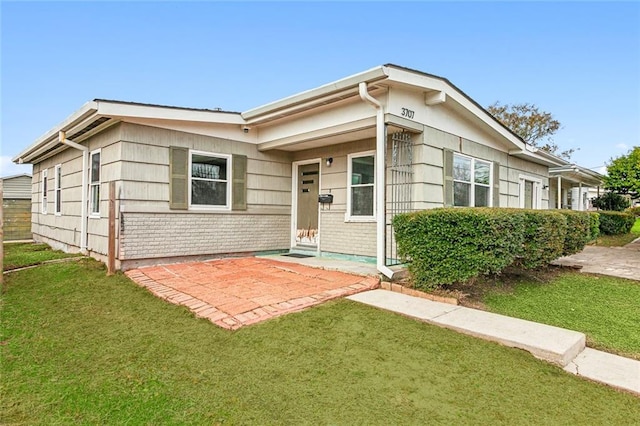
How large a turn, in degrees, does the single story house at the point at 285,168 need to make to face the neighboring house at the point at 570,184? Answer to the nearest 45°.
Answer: approximately 90° to its left

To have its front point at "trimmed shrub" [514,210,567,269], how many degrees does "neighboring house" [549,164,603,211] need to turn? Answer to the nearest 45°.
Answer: approximately 45° to its right

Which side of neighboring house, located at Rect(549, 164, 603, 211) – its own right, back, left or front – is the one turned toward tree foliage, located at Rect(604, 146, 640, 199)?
left

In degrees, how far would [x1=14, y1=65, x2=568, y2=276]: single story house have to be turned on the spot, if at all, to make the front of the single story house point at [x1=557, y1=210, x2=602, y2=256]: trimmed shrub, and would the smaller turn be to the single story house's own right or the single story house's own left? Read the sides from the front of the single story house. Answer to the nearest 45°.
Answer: approximately 45° to the single story house's own left

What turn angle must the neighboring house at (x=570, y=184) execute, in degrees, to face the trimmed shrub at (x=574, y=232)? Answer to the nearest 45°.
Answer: approximately 45° to its right

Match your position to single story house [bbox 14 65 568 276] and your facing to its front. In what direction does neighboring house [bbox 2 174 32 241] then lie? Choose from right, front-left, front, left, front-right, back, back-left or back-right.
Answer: back

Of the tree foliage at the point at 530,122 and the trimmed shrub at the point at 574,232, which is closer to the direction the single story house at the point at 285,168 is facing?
the trimmed shrub

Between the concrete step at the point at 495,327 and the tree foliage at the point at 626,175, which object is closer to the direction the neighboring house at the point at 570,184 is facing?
the concrete step

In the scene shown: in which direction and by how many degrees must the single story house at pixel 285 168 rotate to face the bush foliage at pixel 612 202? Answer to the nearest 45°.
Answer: approximately 90° to its left

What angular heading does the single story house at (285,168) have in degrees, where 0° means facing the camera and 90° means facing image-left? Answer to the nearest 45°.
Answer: approximately 315°
